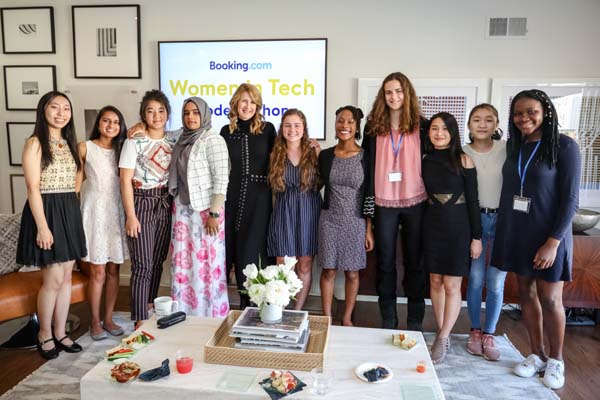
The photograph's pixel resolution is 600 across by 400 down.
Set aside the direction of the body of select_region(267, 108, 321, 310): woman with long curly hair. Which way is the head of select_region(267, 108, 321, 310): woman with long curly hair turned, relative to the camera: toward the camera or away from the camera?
toward the camera

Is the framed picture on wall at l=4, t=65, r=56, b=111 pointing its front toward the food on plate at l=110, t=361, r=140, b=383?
yes

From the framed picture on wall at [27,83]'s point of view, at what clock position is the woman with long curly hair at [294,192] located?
The woman with long curly hair is roughly at 11 o'clock from the framed picture on wall.

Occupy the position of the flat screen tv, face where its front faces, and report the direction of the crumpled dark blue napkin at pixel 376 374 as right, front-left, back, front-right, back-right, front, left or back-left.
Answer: front

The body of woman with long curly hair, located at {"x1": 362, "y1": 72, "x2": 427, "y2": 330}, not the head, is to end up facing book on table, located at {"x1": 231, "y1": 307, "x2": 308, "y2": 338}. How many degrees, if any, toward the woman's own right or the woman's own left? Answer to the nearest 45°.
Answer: approximately 45° to the woman's own right

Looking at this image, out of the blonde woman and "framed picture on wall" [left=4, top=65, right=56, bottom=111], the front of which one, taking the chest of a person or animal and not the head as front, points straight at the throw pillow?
the framed picture on wall

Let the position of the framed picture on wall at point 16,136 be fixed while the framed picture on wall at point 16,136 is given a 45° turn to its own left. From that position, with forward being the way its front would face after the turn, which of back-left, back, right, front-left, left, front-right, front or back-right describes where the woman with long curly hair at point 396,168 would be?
front

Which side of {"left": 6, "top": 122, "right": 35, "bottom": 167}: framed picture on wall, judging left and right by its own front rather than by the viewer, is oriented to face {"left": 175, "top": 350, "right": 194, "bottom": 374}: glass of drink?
front

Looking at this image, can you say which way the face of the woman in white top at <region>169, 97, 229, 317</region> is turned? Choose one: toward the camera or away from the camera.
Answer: toward the camera

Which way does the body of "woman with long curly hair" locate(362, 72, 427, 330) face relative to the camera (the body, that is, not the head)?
toward the camera

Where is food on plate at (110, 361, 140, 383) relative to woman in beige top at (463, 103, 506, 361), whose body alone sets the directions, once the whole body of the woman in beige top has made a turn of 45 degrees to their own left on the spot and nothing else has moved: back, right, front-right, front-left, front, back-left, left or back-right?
right

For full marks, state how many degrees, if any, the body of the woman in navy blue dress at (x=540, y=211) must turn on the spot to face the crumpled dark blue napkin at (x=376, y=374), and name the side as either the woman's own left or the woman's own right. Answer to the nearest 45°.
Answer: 0° — they already face it

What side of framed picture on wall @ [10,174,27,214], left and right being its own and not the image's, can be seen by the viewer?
front

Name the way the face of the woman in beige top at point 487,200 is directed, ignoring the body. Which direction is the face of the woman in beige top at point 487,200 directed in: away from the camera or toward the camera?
toward the camera

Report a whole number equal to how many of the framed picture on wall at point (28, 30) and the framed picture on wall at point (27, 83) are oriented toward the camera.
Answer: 2

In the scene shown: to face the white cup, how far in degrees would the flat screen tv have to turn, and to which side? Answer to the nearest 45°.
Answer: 0° — it already faces it
